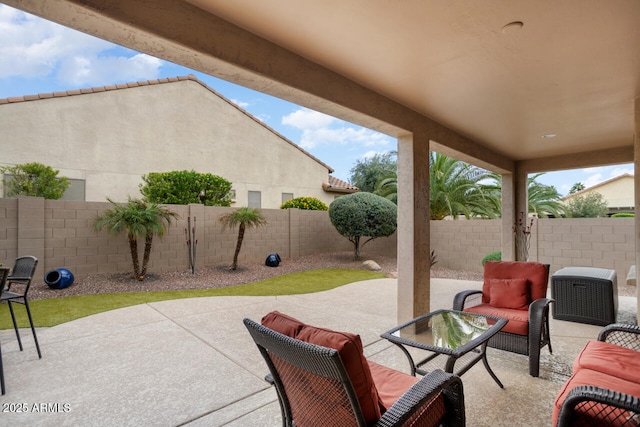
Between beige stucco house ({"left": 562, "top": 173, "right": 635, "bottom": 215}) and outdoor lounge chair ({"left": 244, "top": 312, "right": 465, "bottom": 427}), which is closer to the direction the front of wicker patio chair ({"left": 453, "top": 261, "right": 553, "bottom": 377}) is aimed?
the outdoor lounge chair

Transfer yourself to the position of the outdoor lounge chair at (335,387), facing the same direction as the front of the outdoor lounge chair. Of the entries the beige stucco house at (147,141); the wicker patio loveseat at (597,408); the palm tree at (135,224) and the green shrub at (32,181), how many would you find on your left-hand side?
3

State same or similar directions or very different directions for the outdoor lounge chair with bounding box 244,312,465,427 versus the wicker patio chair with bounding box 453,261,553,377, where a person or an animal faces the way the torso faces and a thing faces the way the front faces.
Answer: very different directions

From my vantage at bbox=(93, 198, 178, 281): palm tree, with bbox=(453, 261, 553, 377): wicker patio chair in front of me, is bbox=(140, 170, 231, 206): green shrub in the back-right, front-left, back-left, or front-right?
back-left

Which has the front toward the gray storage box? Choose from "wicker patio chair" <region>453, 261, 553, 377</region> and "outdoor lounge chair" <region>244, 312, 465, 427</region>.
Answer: the outdoor lounge chair

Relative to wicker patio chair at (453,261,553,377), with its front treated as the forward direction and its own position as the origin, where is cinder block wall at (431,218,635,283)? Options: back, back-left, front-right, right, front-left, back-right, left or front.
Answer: back-right

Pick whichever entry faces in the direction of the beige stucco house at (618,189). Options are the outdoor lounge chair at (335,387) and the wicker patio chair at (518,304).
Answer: the outdoor lounge chair

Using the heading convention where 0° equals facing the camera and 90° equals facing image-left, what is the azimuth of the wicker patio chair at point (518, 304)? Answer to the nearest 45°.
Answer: approximately 45°

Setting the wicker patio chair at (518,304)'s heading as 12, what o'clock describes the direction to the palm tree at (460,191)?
The palm tree is roughly at 4 o'clock from the wicker patio chair.

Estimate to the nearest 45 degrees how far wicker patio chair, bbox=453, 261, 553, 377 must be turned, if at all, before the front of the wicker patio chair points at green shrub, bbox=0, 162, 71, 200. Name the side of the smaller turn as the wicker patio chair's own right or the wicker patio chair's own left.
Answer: approximately 45° to the wicker patio chair's own right

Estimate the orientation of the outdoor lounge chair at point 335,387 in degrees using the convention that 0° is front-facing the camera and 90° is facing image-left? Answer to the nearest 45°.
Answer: approximately 225°

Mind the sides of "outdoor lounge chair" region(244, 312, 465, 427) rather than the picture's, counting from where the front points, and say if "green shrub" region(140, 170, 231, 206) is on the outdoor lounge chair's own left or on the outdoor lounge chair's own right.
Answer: on the outdoor lounge chair's own left
